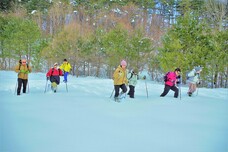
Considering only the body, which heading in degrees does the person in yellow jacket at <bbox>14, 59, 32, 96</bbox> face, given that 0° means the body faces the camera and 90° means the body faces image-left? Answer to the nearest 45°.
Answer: approximately 0°

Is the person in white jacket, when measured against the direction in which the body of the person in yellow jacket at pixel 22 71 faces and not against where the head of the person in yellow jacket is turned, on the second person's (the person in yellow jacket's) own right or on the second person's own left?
on the second person's own left

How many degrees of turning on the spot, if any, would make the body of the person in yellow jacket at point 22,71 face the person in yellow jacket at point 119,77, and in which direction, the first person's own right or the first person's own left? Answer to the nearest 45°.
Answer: approximately 45° to the first person's own left
